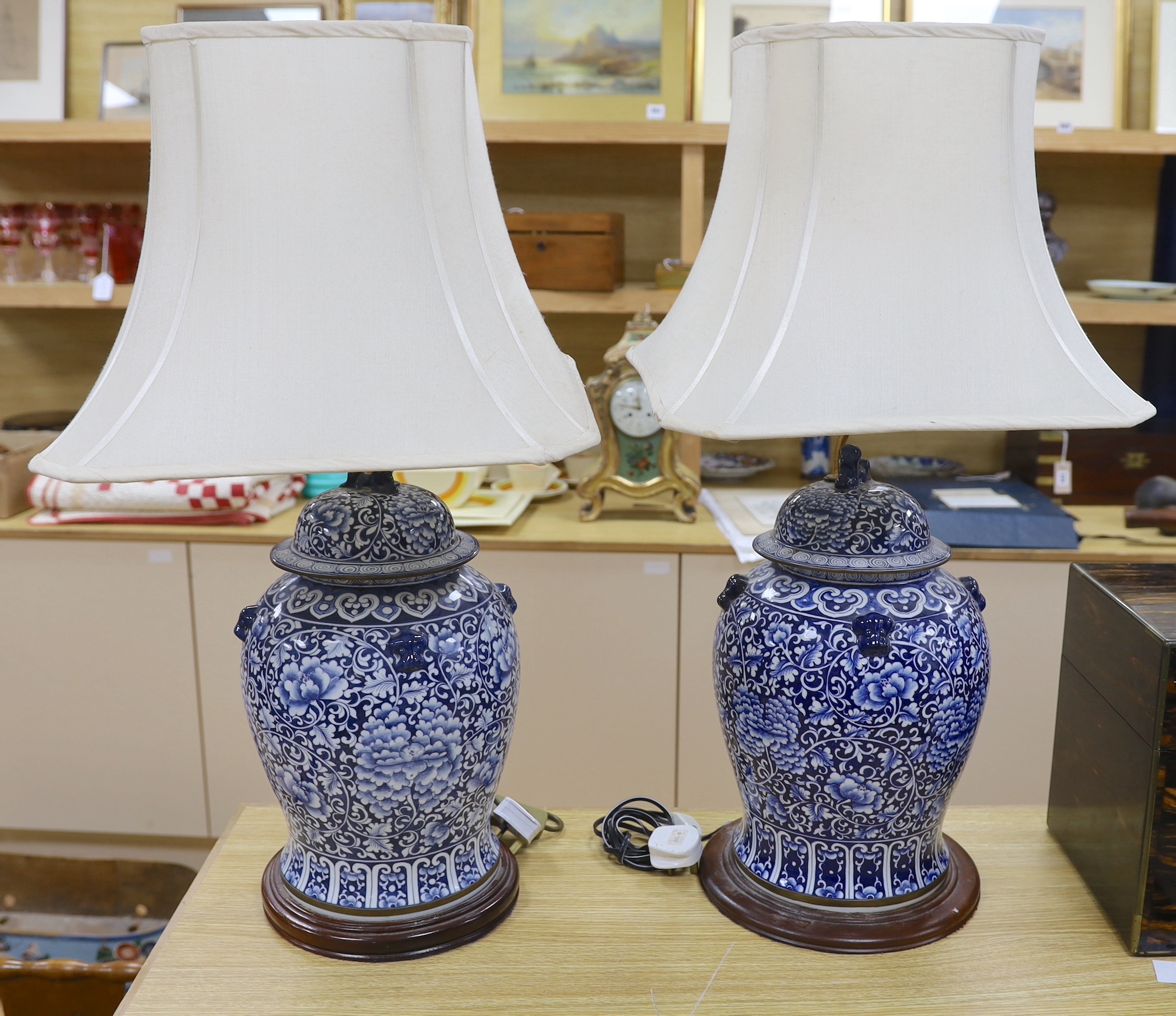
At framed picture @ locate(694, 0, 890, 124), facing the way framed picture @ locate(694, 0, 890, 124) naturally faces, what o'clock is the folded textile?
The folded textile is roughly at 2 o'clock from the framed picture.

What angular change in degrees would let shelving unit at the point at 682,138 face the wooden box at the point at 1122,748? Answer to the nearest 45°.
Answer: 0° — it already faces it

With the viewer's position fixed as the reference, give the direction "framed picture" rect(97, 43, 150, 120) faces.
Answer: facing the viewer

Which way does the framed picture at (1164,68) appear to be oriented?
toward the camera

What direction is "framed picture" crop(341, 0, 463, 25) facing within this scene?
toward the camera

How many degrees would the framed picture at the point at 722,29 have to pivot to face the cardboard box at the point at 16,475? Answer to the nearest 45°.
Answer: approximately 90° to its right
